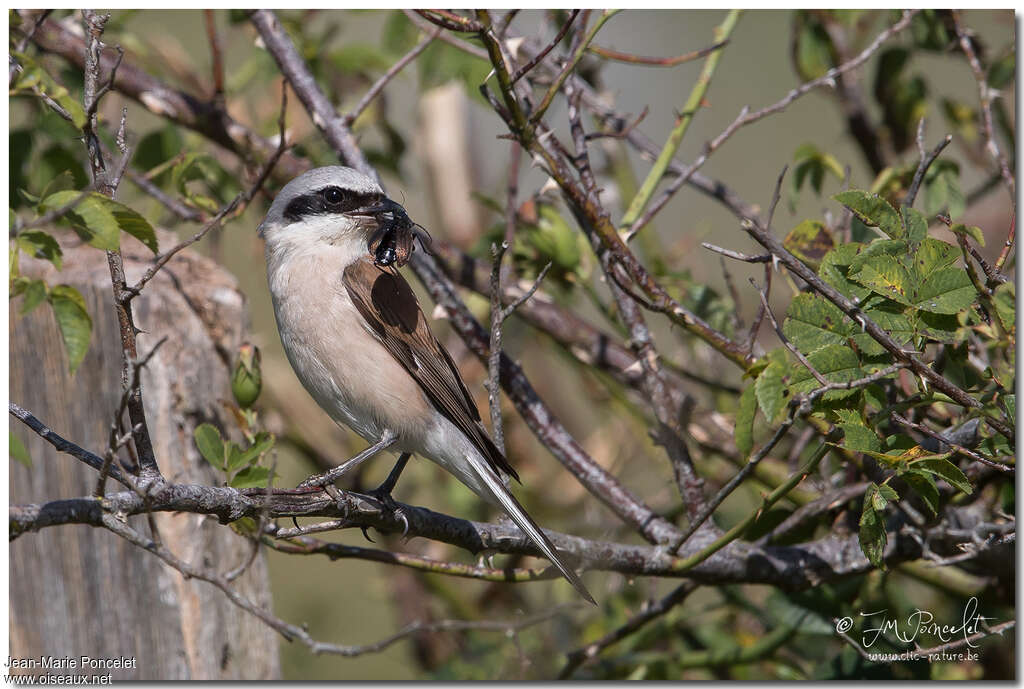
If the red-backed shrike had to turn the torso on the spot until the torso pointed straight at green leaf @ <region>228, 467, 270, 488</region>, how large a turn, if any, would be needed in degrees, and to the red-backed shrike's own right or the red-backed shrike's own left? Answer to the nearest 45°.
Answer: approximately 45° to the red-backed shrike's own right

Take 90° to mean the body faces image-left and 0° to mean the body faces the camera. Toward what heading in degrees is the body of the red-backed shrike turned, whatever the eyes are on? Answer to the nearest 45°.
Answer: approximately 45°

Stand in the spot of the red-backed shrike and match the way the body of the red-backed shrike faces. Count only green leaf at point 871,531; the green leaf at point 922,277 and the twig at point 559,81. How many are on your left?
3

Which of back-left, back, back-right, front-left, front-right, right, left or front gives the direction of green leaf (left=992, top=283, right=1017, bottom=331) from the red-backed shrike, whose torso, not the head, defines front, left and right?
left

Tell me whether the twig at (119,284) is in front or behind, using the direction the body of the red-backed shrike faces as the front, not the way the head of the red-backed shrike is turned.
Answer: in front

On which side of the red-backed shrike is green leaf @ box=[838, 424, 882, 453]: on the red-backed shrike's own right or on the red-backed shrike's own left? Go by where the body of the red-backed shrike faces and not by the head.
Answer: on the red-backed shrike's own left

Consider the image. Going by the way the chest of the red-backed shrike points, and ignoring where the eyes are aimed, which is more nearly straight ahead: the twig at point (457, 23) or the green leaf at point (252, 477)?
the green leaf
